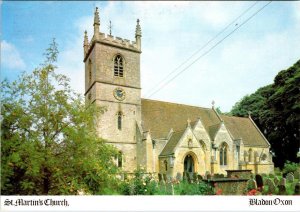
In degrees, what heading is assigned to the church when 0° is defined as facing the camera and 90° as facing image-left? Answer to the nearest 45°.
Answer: approximately 0°

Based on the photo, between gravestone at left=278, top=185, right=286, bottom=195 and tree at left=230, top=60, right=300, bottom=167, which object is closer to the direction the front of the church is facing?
the gravestone

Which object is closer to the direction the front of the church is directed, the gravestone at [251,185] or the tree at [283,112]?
the gravestone

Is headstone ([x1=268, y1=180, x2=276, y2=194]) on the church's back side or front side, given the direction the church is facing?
on the front side

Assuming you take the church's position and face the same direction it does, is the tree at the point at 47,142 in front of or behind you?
in front

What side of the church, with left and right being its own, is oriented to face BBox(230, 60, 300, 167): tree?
left

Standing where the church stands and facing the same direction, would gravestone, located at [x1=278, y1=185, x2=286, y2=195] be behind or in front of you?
in front
